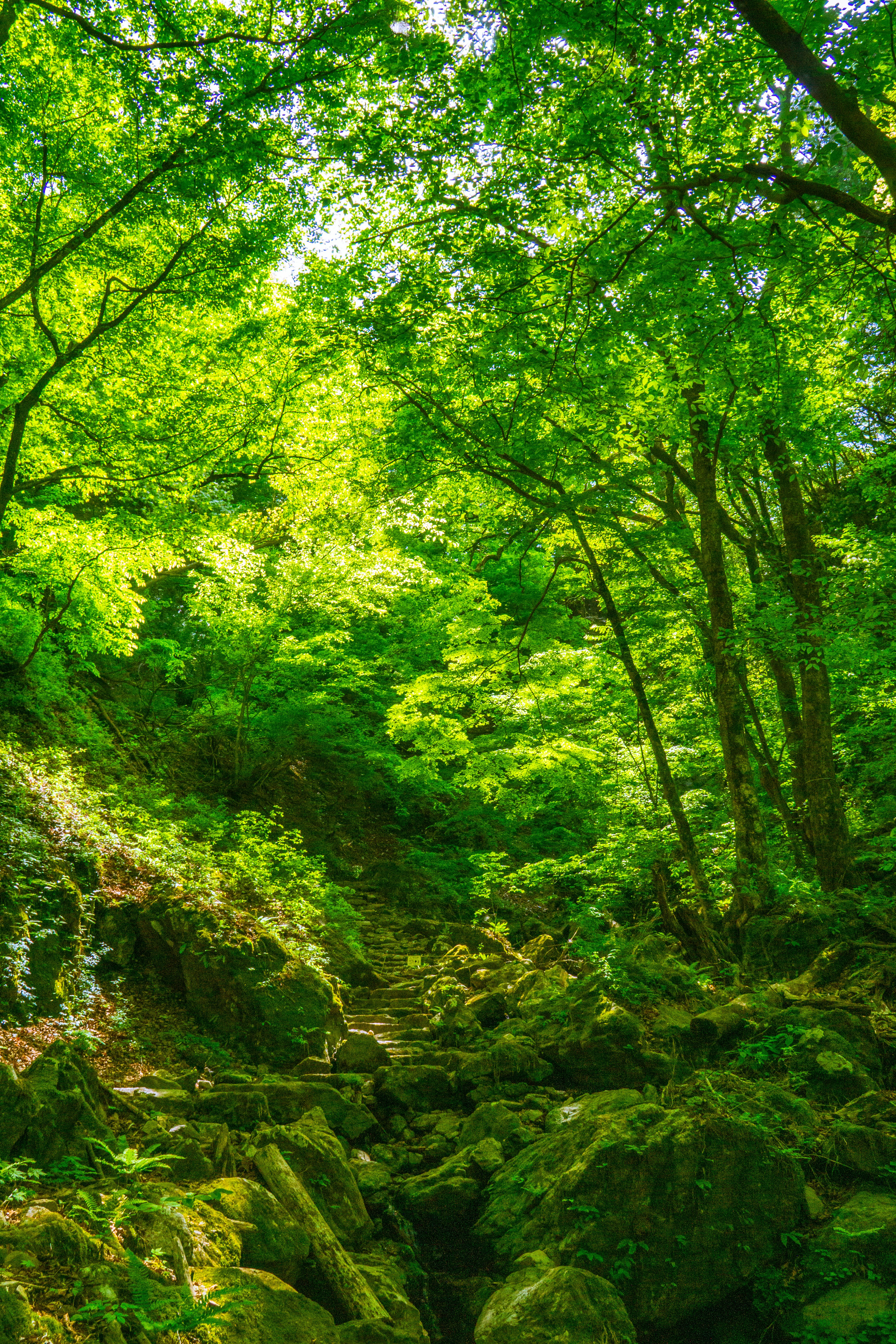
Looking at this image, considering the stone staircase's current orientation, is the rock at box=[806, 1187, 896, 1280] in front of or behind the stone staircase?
in front

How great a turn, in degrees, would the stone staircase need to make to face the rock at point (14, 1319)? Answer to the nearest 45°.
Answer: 0° — it already faces it

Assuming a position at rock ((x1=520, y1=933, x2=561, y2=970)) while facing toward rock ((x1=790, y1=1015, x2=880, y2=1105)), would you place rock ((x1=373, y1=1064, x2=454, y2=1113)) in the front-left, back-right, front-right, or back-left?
front-right

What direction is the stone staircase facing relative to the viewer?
toward the camera

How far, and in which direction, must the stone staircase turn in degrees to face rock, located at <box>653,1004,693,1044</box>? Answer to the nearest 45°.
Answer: approximately 45° to its left

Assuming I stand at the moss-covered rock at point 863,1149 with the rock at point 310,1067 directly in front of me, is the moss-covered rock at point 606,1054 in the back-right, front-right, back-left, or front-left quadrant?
front-right

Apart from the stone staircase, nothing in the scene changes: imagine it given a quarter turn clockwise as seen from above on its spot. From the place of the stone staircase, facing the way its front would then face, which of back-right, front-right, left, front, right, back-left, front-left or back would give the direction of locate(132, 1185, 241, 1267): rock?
left

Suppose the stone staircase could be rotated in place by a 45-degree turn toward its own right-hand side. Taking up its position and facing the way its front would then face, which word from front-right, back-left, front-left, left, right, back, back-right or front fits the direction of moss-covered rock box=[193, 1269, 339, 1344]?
front-left

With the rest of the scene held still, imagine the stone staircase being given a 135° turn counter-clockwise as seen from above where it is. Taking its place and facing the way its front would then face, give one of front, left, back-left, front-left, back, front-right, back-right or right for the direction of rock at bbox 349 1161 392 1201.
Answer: back-right

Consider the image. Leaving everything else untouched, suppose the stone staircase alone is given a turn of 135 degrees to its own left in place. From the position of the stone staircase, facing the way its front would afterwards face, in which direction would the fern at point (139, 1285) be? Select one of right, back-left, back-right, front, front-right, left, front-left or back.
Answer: back-right

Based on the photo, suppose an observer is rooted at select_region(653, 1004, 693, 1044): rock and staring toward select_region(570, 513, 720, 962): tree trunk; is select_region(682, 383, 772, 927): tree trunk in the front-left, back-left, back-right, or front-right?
front-right

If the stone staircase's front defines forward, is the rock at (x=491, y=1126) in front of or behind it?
in front

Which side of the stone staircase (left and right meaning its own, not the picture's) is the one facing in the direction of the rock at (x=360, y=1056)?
front

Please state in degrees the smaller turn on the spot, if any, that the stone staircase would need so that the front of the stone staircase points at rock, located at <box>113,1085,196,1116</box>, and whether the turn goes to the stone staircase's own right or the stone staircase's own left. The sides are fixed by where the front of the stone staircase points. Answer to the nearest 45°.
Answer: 0° — it already faces it

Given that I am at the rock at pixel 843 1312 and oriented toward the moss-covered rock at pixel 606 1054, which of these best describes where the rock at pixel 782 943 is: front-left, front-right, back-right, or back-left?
front-right
